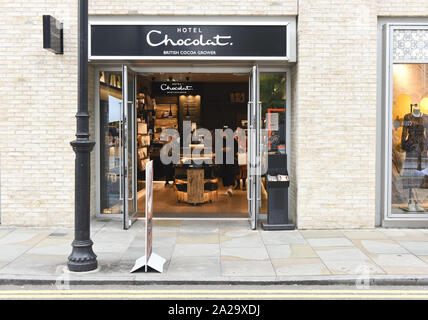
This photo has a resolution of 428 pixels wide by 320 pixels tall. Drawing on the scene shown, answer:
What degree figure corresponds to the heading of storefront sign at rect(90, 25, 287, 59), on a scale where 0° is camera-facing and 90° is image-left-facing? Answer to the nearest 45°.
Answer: approximately 0°

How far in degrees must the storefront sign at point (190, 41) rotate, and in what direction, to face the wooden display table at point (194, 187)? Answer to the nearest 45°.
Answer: approximately 180°

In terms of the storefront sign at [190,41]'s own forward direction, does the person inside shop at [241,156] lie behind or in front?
behind

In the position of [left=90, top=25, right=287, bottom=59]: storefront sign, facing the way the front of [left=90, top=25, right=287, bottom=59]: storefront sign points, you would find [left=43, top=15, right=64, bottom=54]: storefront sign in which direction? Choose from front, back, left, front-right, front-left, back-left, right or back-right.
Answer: right

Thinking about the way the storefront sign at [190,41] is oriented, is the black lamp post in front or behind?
in front

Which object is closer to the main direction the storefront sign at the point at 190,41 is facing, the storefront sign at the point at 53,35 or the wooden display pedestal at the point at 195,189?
the storefront sign

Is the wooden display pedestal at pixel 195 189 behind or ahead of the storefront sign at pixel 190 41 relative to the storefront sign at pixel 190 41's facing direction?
behind

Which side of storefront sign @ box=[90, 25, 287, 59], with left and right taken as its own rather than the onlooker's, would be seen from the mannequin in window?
left

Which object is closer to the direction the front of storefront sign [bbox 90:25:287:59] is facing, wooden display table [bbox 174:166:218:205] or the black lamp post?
the black lamp post

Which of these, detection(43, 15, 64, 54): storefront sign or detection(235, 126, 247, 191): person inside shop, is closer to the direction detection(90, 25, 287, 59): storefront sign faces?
the storefront sign
